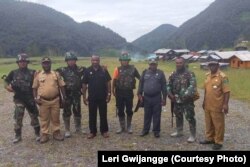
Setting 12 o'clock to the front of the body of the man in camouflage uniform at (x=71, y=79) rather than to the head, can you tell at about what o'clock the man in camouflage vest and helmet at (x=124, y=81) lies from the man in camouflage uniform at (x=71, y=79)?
the man in camouflage vest and helmet at (x=124, y=81) is roughly at 9 o'clock from the man in camouflage uniform at (x=71, y=79).

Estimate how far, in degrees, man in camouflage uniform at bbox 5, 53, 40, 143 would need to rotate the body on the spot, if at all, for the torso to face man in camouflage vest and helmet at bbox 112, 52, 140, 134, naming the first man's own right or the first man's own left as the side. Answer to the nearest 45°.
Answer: approximately 90° to the first man's own left

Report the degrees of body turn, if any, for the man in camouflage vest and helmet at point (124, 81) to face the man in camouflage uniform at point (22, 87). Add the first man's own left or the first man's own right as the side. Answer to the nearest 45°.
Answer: approximately 90° to the first man's own right

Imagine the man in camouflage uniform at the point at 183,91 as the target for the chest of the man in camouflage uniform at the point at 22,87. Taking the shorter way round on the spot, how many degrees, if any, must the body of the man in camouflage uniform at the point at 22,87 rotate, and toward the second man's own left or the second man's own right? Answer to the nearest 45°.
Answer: approximately 90° to the second man's own left

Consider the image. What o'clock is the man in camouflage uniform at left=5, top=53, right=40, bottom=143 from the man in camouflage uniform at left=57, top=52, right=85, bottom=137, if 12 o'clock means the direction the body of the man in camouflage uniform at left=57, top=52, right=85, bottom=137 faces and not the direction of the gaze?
the man in camouflage uniform at left=5, top=53, right=40, bottom=143 is roughly at 3 o'clock from the man in camouflage uniform at left=57, top=52, right=85, bottom=137.

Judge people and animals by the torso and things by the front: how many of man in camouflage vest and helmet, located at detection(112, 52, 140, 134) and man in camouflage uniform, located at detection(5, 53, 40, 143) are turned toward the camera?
2

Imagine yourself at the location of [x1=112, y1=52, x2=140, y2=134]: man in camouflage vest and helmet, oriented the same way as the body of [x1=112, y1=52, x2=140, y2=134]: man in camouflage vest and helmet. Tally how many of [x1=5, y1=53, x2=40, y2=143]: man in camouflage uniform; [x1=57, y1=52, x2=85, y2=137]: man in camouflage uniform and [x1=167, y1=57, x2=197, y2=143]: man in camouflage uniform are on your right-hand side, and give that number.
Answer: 2
